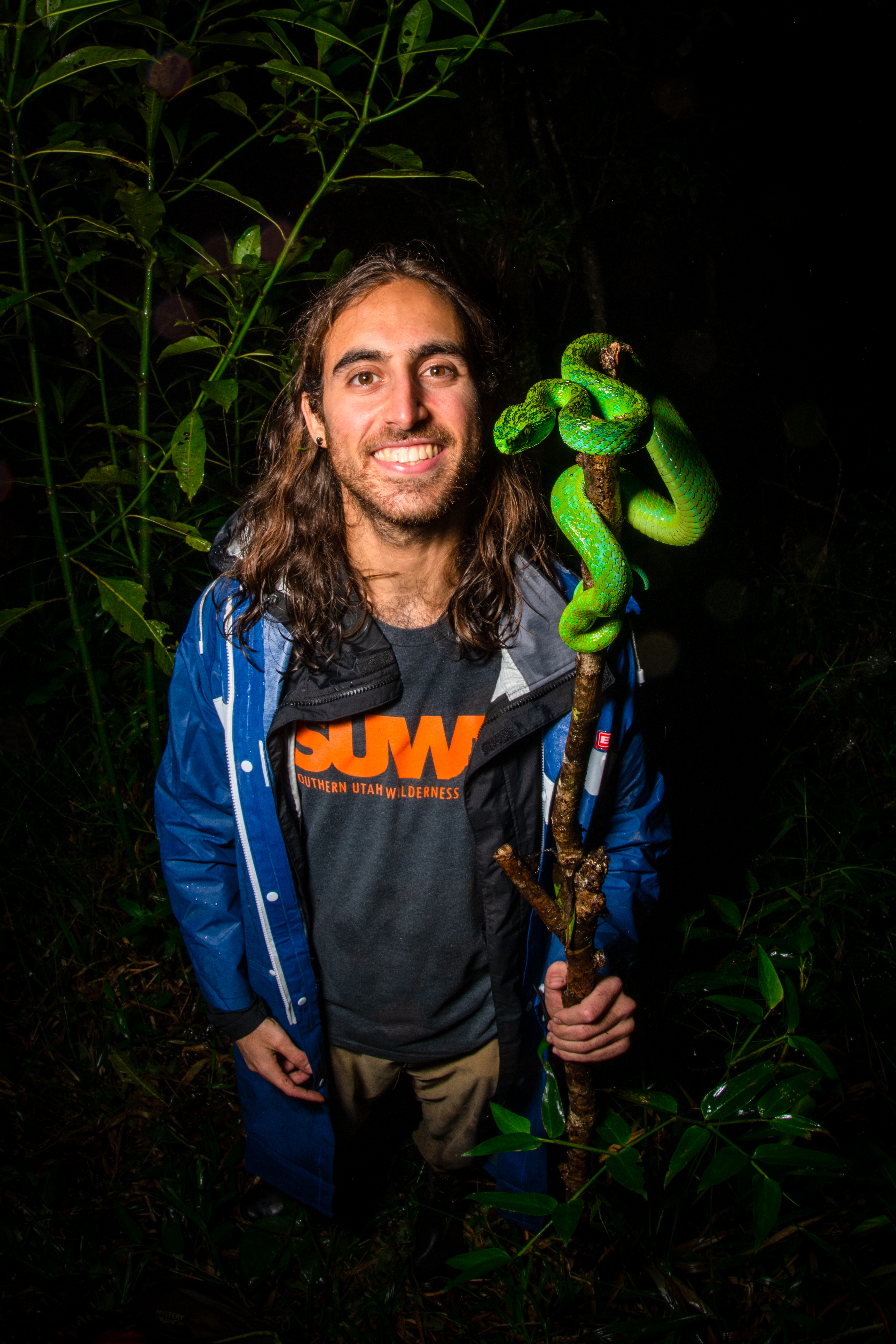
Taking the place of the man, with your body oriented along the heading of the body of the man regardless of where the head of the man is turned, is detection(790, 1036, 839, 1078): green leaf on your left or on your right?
on your left

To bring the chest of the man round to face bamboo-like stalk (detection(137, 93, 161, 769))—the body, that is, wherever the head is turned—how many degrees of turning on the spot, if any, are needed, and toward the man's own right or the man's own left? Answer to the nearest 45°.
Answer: approximately 135° to the man's own right

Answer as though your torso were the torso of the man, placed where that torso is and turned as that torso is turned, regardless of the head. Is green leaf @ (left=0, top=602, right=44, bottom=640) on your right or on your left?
on your right

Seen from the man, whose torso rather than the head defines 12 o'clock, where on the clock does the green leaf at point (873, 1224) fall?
The green leaf is roughly at 10 o'clock from the man.

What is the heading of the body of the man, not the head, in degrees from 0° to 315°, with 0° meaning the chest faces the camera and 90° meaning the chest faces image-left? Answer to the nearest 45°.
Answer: approximately 0°
